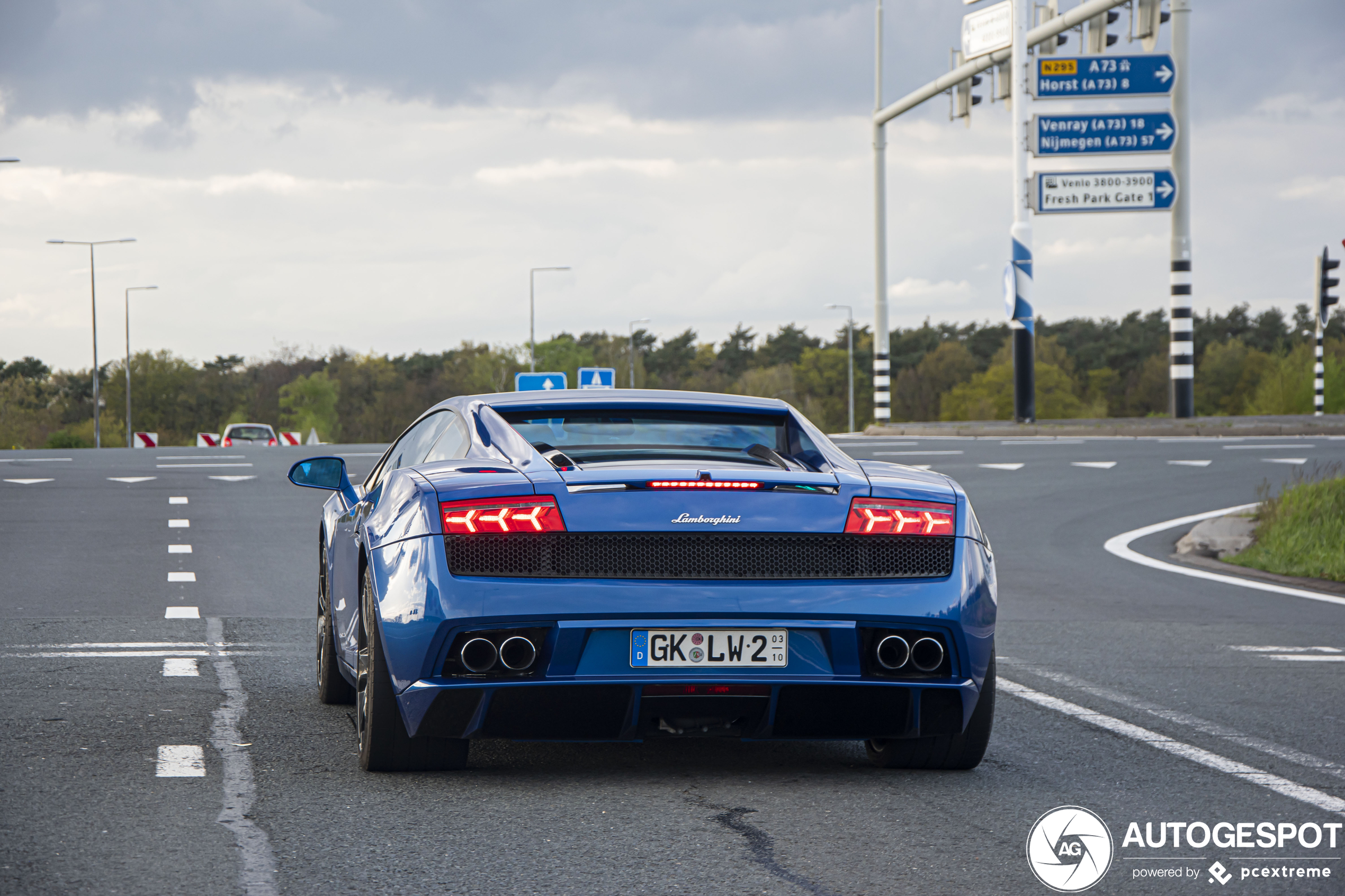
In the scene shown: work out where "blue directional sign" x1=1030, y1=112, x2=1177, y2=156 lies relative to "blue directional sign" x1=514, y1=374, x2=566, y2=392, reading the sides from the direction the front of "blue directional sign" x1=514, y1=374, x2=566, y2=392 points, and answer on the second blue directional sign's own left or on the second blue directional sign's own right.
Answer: on the second blue directional sign's own left

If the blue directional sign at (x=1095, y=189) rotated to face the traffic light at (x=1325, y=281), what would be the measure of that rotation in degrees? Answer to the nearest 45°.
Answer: approximately 135° to its left

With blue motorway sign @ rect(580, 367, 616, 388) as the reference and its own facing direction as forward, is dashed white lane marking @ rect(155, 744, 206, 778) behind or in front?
in front

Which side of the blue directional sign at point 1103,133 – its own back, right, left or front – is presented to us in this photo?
front

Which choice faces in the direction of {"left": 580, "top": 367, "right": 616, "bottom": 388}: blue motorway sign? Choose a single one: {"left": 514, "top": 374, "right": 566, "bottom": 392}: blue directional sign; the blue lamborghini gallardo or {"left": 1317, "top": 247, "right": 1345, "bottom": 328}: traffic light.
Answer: the blue lamborghini gallardo

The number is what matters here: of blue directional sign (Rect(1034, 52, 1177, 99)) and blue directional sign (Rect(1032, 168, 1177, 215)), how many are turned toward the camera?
2

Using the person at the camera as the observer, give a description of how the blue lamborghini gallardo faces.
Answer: facing away from the viewer

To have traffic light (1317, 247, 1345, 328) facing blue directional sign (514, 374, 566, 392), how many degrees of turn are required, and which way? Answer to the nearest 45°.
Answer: approximately 135° to its left

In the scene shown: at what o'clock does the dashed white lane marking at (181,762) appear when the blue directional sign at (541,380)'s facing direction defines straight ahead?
The dashed white lane marking is roughly at 12 o'clock from the blue directional sign.
